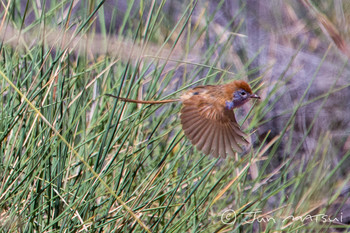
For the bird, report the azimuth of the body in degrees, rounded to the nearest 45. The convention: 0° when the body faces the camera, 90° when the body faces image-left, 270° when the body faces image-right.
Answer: approximately 270°
